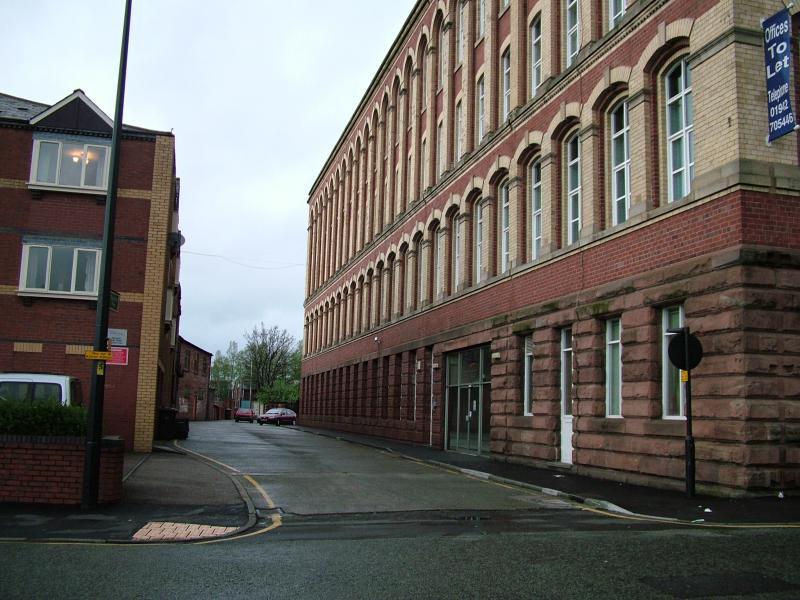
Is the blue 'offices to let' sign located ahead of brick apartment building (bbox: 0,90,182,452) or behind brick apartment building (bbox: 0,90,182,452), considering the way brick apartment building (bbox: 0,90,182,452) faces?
ahead

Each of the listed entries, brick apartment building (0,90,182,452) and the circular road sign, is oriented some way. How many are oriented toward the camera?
1

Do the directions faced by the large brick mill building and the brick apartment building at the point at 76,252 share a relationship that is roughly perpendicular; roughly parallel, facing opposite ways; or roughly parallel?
roughly perpendicular

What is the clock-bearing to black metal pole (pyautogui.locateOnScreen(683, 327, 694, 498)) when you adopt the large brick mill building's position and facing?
The black metal pole is roughly at 10 o'clock from the large brick mill building.

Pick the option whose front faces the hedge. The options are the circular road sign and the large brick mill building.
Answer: the large brick mill building

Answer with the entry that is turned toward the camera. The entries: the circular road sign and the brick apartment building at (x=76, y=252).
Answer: the brick apartment building

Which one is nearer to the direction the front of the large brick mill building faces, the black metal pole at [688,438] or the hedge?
the hedge

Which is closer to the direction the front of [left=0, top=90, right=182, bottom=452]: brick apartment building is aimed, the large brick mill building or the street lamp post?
the street lamp post

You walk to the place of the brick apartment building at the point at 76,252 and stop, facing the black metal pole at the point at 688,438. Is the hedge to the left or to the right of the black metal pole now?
right

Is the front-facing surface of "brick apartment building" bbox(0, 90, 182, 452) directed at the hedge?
yes

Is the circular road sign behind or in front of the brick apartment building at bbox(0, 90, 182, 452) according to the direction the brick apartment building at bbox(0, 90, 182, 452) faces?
in front

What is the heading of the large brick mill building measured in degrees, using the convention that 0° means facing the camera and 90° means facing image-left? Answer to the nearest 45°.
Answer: approximately 45°

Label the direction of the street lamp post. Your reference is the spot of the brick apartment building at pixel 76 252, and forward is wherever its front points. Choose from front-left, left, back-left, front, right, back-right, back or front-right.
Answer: front

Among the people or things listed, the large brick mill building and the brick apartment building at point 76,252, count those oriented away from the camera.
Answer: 0

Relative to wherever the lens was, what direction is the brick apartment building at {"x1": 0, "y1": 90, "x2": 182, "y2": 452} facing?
facing the viewer

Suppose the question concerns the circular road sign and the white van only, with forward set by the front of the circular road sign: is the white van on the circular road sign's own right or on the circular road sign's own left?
on the circular road sign's own left

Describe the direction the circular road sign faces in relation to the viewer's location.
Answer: facing away from the viewer

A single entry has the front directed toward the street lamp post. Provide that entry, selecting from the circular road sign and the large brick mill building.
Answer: the large brick mill building

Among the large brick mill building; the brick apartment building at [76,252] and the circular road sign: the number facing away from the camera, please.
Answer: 1
